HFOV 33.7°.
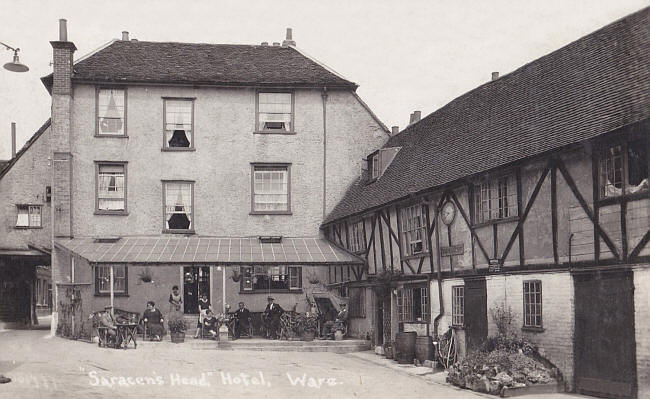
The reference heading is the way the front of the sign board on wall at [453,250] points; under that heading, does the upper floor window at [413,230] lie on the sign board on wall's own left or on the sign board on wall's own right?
on the sign board on wall's own right

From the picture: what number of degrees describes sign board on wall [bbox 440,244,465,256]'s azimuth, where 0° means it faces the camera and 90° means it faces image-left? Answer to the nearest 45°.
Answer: approximately 45°

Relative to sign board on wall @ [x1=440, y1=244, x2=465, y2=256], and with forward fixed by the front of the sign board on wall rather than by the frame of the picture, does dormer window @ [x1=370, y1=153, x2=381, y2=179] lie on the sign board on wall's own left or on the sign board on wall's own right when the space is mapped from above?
on the sign board on wall's own right

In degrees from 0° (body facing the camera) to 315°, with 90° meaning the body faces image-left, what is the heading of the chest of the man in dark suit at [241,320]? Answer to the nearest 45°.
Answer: approximately 0°

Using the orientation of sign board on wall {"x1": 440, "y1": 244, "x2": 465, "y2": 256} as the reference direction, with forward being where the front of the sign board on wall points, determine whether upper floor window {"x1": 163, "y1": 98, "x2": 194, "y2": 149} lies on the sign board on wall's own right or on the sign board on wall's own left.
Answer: on the sign board on wall's own right

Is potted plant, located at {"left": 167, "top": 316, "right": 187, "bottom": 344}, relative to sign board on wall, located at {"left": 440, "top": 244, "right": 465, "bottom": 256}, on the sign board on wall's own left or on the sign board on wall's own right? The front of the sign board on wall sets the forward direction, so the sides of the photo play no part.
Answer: on the sign board on wall's own right

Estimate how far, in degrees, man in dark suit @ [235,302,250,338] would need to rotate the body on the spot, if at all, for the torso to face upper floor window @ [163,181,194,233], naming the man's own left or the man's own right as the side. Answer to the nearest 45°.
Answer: approximately 135° to the man's own right

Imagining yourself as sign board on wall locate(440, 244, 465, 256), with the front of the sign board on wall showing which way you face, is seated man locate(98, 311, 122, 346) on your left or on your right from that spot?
on your right
